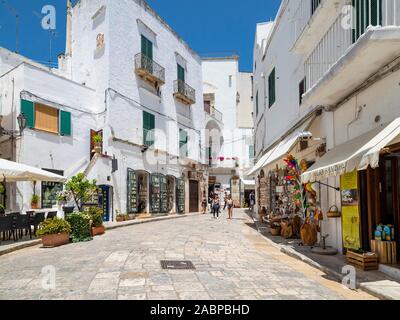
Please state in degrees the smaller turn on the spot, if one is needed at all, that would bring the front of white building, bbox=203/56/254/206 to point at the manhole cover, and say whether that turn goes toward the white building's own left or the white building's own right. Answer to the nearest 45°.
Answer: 0° — it already faces it

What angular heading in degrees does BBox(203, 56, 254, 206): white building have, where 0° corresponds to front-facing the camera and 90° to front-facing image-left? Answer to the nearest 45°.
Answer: approximately 0°

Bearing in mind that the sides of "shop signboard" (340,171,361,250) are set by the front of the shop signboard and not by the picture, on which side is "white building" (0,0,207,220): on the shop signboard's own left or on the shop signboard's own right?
on the shop signboard's own right

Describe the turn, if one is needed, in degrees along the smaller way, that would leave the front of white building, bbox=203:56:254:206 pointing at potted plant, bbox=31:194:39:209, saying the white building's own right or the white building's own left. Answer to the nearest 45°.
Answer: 0° — it already faces it

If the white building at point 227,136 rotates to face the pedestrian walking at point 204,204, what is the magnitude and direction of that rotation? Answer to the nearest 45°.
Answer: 0° — it already faces them

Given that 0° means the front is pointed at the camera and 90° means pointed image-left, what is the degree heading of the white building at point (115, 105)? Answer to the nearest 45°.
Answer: approximately 315°

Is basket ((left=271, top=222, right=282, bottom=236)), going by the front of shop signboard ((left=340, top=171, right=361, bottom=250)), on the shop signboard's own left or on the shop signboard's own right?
on the shop signboard's own right

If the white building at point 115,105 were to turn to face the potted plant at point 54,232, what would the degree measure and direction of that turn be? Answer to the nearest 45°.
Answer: approximately 45° to its right
